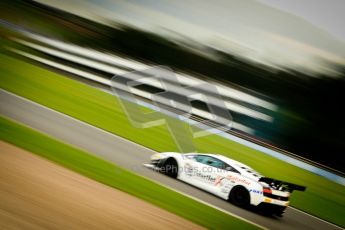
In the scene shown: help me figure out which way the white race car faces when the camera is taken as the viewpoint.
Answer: facing away from the viewer and to the left of the viewer
